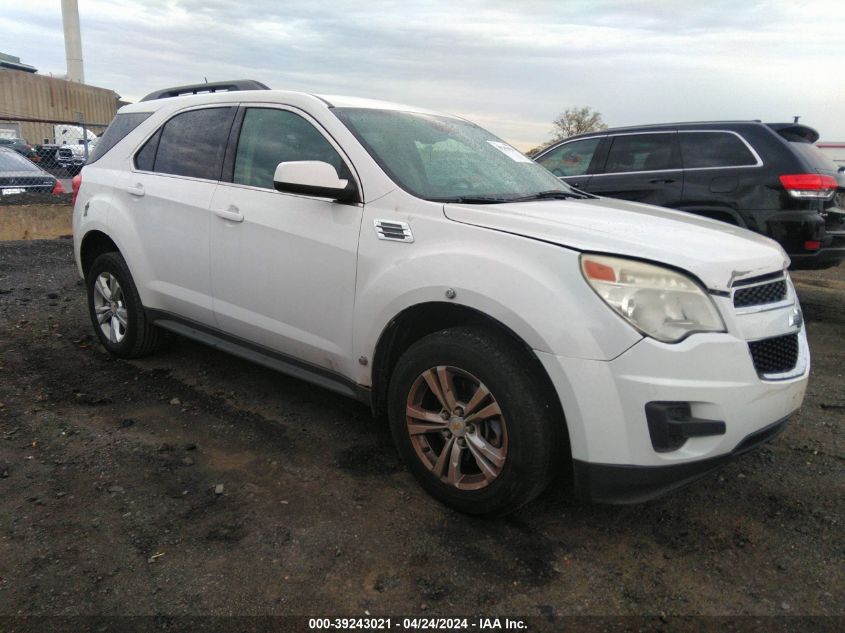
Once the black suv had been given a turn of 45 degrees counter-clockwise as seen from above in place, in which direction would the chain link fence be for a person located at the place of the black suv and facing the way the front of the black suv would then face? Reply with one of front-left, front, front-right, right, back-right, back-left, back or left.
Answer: front

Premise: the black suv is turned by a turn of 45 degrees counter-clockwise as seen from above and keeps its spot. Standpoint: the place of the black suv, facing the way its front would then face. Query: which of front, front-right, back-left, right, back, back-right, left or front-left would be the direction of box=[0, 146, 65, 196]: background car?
front

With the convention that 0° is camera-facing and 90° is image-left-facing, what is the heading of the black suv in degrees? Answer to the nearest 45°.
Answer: approximately 135°

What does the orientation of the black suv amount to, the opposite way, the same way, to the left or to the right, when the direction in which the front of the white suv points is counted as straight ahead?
the opposite way

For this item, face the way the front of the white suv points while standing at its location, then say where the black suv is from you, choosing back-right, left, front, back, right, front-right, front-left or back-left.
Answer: left

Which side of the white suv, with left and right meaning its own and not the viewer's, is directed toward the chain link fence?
back

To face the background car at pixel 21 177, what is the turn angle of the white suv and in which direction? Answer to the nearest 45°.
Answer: approximately 180°

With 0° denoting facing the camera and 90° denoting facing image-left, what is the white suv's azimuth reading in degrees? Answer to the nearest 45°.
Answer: approximately 315°
